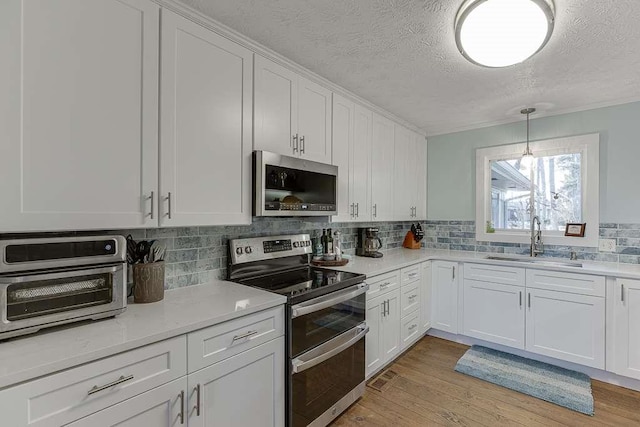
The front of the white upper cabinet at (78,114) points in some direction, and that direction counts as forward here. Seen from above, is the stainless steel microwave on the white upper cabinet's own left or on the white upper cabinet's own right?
on the white upper cabinet's own left

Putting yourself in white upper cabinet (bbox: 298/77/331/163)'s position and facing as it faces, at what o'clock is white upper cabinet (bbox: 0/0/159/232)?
white upper cabinet (bbox: 0/0/159/232) is roughly at 3 o'clock from white upper cabinet (bbox: 298/77/331/163).

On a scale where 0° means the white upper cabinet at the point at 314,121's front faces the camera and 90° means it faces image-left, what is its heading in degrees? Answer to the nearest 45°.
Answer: approximately 315°

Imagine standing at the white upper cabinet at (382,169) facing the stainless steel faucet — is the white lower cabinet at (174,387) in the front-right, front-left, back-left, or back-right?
back-right

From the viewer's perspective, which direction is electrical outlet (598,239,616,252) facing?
toward the camera

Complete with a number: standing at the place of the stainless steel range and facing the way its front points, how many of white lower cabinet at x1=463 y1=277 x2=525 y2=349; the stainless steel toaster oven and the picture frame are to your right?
1

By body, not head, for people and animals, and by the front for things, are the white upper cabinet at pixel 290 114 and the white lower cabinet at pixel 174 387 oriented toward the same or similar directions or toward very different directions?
same or similar directions

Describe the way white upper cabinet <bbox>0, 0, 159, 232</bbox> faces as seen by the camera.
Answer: facing the viewer

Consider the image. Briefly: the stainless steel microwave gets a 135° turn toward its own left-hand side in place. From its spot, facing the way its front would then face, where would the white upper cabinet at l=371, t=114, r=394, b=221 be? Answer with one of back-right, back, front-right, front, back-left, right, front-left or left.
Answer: front-right

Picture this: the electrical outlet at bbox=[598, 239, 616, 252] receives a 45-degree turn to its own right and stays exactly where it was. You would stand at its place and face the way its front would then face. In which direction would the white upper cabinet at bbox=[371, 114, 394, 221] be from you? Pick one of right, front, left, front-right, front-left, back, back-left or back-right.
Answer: front

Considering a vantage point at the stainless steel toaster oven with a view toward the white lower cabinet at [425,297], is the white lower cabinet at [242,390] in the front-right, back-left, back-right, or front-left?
front-right

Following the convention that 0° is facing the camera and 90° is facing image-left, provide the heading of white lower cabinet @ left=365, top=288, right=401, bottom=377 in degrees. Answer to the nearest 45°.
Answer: approximately 315°

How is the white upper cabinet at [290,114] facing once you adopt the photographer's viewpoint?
facing the viewer and to the right of the viewer

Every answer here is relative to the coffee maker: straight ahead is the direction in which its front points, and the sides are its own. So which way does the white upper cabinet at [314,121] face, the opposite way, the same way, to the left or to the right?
the same way

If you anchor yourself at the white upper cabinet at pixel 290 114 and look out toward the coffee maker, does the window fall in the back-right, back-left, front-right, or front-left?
front-right

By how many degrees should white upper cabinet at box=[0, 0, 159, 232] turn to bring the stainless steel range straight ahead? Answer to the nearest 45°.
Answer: approximately 90° to its left

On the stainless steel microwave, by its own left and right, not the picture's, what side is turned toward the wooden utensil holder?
right
